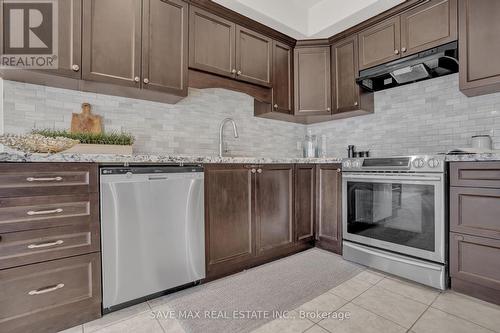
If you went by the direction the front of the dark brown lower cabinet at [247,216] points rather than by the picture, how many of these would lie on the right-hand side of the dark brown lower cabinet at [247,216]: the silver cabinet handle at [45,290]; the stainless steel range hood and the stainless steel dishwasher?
2

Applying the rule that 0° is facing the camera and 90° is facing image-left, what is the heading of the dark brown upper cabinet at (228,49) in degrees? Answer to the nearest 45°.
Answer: approximately 315°

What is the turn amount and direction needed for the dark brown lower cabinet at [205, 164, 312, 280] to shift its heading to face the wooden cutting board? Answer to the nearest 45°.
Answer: approximately 135° to its right

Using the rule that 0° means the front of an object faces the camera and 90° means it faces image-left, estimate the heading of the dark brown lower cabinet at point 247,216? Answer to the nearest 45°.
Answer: approximately 315°

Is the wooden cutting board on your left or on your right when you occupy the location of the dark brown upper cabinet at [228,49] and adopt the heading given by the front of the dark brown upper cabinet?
on your right
